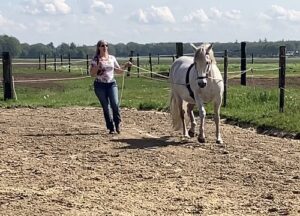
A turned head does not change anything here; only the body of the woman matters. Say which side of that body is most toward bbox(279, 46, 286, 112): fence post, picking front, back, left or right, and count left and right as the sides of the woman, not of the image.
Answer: left

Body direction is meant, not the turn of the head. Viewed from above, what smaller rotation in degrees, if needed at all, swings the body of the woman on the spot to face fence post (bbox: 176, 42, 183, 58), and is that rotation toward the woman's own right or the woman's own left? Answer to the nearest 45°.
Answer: approximately 135° to the woman's own left

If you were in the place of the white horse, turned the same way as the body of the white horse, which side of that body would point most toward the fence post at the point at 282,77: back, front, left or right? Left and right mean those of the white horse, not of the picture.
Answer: left

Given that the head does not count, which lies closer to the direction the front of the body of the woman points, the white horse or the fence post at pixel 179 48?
the white horse

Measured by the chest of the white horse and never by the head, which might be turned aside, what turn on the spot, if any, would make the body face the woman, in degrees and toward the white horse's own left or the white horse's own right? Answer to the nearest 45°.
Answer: approximately 135° to the white horse's own right

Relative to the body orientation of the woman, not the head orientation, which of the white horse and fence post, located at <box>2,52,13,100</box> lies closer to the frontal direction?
the white horse

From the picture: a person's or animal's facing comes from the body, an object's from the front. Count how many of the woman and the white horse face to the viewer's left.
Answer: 0

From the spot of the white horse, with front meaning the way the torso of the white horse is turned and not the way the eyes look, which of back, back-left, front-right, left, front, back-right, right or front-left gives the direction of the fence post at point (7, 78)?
back

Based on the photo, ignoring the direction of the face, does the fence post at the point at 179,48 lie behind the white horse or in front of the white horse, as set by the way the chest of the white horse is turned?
behind

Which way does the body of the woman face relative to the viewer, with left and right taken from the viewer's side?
facing the viewer and to the right of the viewer
